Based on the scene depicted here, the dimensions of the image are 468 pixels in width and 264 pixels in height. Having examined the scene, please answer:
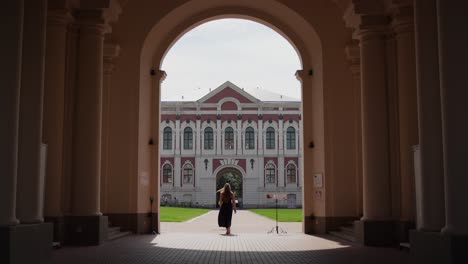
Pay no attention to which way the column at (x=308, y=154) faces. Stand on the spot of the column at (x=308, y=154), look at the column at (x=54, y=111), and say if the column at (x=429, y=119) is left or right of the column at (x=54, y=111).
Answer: left

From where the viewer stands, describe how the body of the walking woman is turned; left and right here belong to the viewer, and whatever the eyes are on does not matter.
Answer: facing away from the viewer

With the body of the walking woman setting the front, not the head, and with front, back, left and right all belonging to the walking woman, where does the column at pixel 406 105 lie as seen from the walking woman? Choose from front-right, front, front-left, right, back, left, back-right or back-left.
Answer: back-right

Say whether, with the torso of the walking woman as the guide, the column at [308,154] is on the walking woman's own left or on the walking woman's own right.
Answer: on the walking woman's own right

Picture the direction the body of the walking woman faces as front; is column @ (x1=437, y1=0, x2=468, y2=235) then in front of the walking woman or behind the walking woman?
behind

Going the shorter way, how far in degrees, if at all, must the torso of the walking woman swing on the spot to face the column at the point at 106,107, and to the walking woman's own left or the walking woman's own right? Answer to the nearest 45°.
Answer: approximately 135° to the walking woman's own left

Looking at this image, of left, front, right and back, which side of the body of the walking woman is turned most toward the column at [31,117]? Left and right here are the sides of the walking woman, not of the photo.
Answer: back

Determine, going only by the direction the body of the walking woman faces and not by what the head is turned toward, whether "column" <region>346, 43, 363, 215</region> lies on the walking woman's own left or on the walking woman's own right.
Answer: on the walking woman's own right

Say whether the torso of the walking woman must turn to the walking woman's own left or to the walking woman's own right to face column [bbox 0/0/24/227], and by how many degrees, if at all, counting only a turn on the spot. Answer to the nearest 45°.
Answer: approximately 180°

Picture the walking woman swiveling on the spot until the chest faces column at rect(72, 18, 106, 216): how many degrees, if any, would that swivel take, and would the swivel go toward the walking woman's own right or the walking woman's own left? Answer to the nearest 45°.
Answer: approximately 135° to the walking woman's own left

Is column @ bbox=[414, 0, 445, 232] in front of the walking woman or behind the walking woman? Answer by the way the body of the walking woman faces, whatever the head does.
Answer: behind

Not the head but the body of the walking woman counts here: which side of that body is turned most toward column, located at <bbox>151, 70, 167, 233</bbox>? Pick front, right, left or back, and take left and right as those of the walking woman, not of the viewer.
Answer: left
